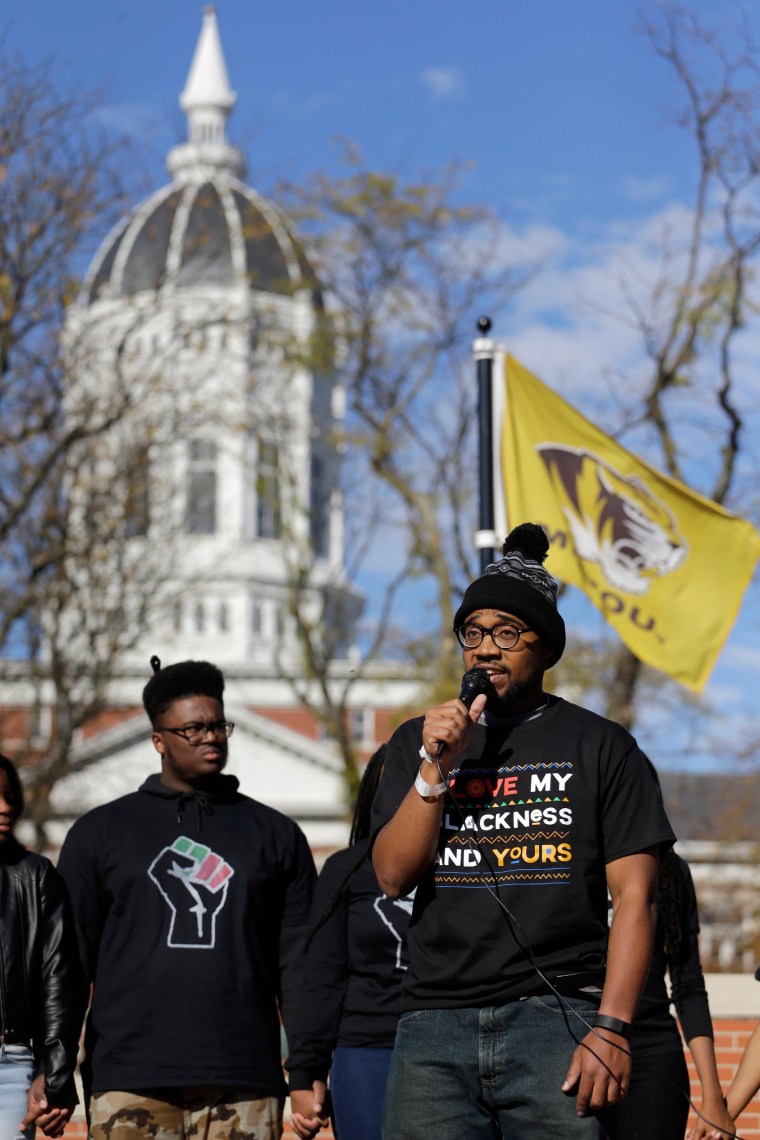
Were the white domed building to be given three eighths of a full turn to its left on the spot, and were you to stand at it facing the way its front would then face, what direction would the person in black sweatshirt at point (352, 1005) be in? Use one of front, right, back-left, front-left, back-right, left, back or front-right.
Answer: back-right

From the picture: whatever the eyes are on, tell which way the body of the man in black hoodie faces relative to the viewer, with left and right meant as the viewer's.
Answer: facing the viewer

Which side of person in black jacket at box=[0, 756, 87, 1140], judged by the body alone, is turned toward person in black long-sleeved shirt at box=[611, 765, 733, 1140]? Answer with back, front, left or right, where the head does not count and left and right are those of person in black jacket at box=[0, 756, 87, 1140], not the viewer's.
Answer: left

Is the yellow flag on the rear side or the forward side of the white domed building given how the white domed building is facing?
on the forward side

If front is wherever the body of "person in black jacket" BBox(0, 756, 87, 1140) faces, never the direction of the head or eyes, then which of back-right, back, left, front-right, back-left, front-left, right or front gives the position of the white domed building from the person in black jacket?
back

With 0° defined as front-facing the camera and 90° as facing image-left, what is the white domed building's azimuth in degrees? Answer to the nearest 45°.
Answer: approximately 0°

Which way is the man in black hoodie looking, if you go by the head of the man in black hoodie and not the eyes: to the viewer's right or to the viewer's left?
to the viewer's right

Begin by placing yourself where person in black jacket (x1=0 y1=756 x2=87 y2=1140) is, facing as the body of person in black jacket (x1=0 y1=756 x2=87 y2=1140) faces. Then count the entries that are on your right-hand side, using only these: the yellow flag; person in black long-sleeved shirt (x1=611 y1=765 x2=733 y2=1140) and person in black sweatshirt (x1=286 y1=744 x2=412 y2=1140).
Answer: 0

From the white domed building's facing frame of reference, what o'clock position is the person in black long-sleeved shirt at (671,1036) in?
The person in black long-sleeved shirt is roughly at 12 o'clock from the white domed building.

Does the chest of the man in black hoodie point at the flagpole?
no

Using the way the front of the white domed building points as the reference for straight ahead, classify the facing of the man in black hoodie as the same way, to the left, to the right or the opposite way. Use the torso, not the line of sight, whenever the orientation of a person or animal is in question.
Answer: the same way

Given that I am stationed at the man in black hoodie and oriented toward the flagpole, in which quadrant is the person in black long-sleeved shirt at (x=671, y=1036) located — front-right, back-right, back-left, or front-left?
front-right

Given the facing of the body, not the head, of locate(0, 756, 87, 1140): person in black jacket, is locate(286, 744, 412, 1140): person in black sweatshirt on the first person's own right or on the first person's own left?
on the first person's own left

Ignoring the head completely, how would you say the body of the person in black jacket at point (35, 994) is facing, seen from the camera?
toward the camera

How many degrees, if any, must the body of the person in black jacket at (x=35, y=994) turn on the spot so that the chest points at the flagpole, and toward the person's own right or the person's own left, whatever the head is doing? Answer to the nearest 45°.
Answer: approximately 135° to the person's own left

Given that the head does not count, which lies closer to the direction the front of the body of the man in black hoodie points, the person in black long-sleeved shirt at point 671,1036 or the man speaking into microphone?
the man speaking into microphone

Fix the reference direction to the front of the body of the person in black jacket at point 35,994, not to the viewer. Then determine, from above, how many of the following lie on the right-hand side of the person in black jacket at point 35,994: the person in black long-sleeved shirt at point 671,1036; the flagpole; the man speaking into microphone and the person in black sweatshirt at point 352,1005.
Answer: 0

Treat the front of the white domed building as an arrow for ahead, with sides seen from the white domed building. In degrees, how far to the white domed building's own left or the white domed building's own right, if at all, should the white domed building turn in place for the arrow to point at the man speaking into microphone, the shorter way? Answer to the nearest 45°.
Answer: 0° — it already faces them

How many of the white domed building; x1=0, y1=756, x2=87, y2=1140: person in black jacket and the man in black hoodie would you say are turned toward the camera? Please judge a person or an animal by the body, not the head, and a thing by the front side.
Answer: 3
